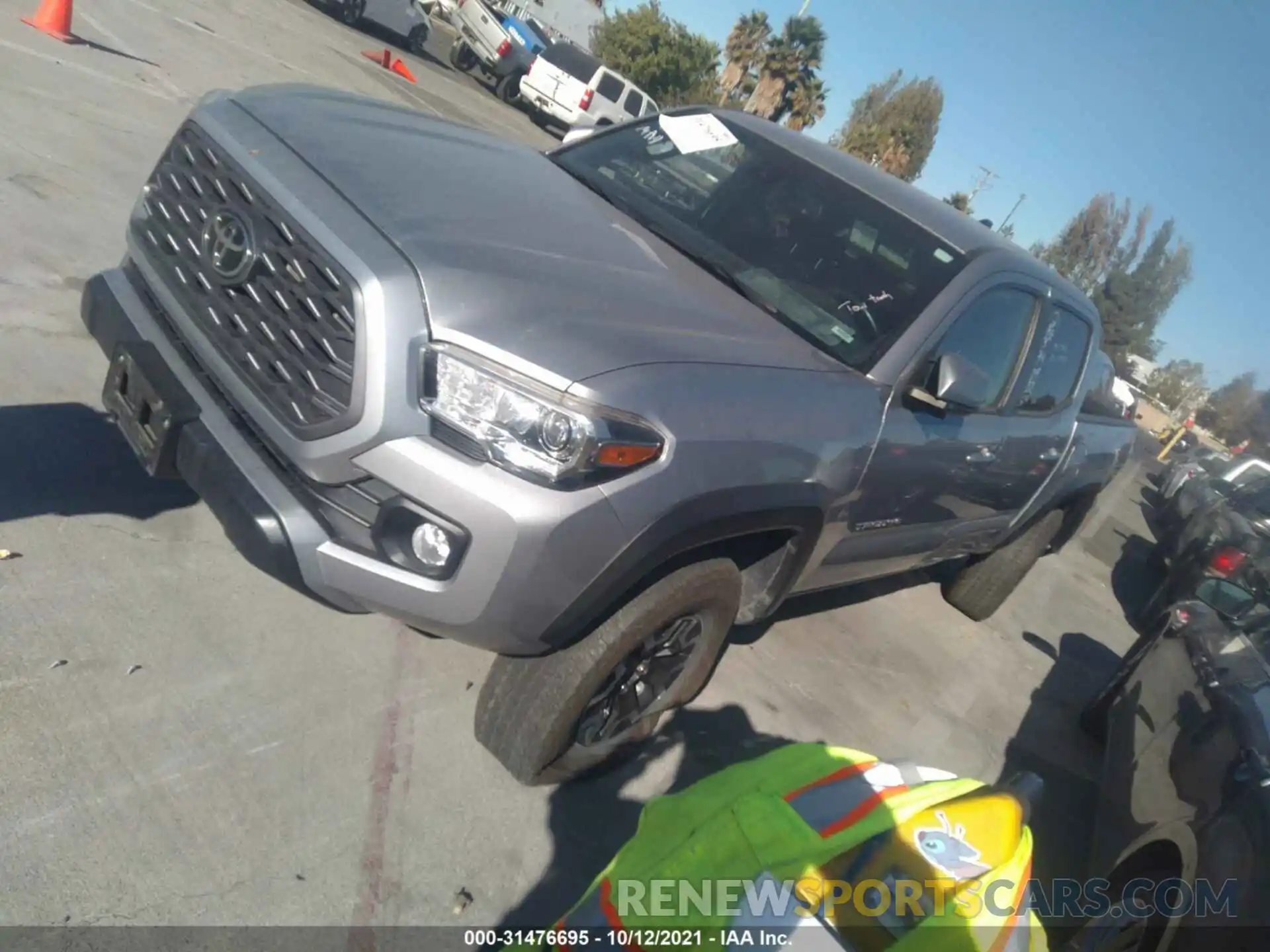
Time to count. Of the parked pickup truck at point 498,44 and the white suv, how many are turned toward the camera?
0

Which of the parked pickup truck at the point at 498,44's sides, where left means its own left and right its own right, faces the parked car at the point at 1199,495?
right

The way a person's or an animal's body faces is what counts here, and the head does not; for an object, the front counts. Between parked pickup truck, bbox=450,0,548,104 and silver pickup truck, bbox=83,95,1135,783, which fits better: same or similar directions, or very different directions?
very different directions

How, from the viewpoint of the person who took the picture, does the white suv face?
facing away from the viewer and to the right of the viewer

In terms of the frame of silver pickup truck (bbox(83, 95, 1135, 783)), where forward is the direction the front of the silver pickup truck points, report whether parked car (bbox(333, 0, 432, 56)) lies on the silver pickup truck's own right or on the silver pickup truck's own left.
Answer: on the silver pickup truck's own right

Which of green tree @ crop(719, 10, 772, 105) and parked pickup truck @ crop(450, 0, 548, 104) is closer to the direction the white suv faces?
the green tree

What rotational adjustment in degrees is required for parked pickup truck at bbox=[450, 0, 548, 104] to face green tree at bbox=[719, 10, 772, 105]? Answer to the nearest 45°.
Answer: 0° — it already faces it

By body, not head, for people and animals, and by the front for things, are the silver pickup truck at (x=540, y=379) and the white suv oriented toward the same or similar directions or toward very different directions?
very different directions

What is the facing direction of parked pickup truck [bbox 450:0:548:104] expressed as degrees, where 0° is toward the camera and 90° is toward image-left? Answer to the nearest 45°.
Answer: approximately 225°

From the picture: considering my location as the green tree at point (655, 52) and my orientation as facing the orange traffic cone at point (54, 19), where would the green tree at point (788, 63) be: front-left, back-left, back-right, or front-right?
back-left

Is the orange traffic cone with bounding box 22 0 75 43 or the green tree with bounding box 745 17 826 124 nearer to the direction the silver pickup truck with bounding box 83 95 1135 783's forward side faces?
the orange traffic cone

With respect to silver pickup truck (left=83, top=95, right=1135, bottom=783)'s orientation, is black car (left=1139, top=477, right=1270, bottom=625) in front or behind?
behind
